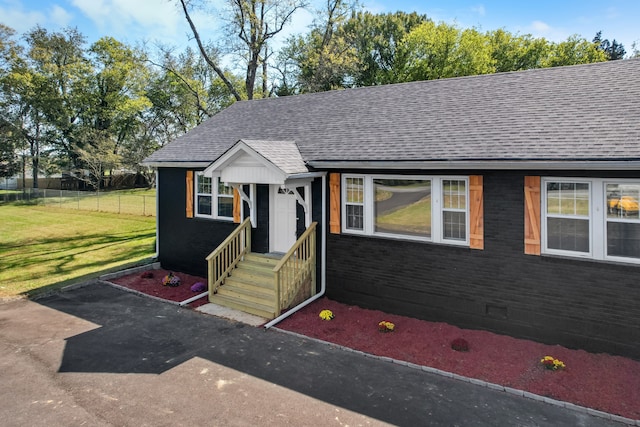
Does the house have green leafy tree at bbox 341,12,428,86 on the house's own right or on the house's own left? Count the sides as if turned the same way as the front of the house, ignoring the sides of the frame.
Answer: on the house's own right

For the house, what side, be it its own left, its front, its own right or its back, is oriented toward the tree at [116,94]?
right

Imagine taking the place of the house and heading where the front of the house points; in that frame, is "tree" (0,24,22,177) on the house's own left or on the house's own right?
on the house's own right

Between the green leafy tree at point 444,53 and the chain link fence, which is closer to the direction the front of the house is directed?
the chain link fence

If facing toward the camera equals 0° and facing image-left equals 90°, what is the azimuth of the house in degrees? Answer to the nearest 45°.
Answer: approximately 45°

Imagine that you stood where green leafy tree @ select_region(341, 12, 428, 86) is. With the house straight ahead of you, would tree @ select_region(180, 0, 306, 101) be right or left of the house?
right

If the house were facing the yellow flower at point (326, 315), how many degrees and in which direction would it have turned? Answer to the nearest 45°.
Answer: approximately 45° to its right

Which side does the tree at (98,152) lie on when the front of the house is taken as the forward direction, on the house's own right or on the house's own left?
on the house's own right

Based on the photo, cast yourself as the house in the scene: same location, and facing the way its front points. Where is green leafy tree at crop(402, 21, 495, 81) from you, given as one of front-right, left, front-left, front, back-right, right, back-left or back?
back-right
